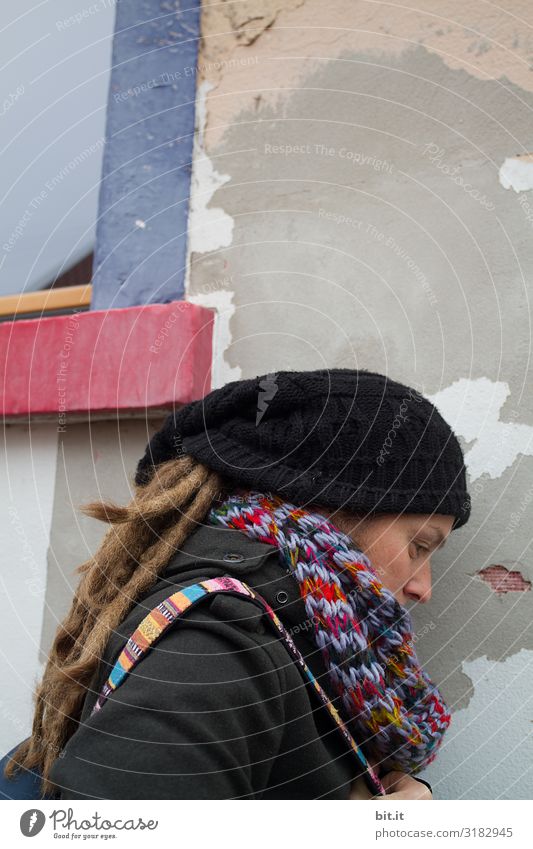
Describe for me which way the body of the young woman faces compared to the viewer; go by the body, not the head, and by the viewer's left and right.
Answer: facing to the right of the viewer

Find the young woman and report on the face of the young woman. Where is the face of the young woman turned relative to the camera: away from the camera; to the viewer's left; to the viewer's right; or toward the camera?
to the viewer's right
